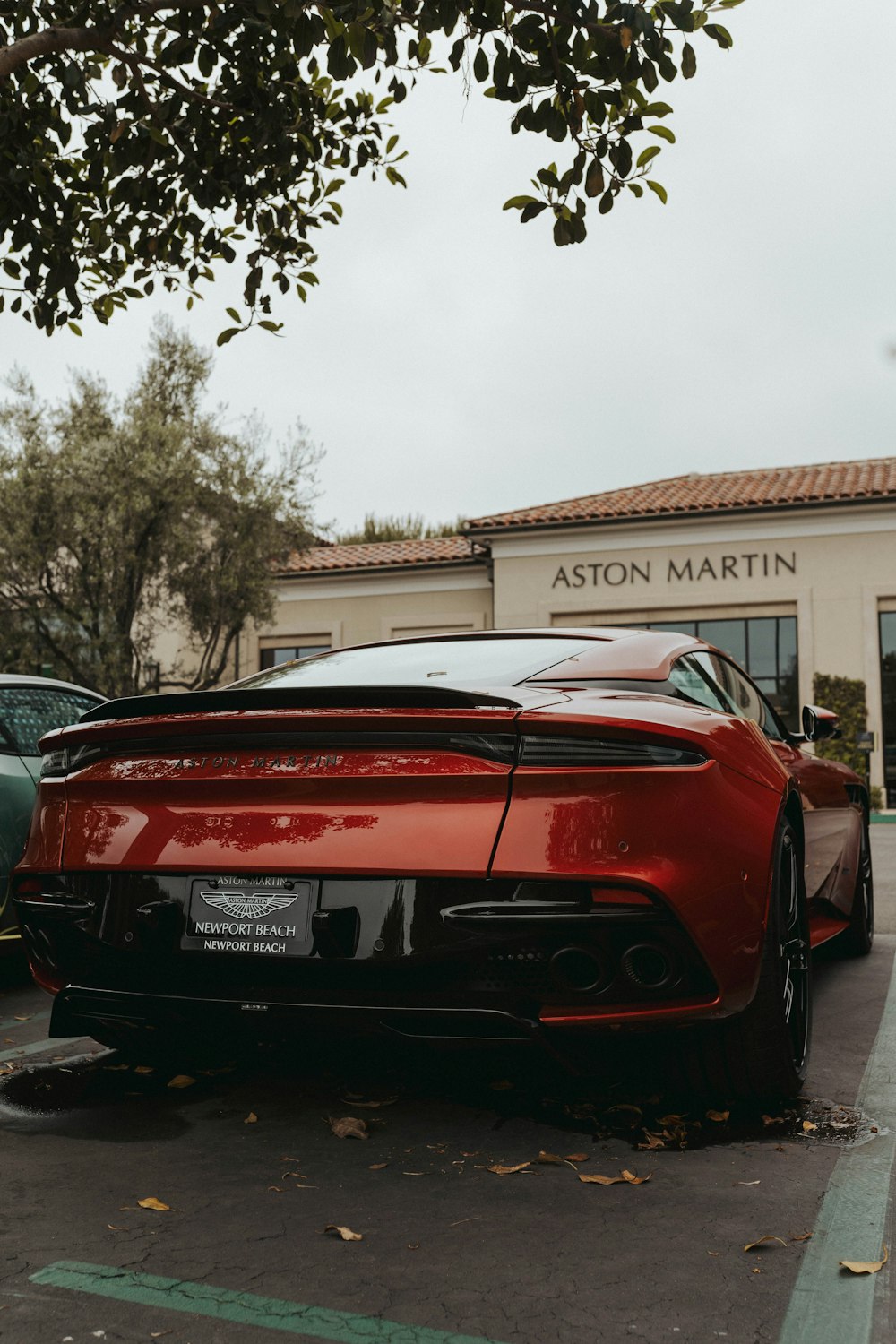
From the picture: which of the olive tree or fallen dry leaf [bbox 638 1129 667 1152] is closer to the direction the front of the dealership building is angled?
the fallen dry leaf

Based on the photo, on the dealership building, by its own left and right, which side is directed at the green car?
front

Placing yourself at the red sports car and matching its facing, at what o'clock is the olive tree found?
The olive tree is roughly at 10 o'clock from the red sports car.

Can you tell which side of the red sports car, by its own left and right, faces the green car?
left

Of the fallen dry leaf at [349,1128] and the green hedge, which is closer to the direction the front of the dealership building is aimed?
the fallen dry leaf

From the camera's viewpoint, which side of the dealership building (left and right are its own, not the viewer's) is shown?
front

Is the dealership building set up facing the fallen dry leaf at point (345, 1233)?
yes

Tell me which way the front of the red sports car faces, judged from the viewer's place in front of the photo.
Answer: facing away from the viewer and to the right of the viewer

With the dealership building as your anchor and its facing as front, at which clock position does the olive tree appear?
The olive tree is roughly at 2 o'clock from the dealership building.

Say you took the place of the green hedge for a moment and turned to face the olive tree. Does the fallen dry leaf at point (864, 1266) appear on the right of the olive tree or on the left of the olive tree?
left
